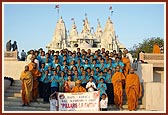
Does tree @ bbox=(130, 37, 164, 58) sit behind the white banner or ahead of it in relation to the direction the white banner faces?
behind

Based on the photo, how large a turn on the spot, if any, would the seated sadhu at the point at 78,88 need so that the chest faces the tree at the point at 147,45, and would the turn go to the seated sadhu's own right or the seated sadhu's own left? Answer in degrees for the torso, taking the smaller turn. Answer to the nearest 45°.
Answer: approximately 180°

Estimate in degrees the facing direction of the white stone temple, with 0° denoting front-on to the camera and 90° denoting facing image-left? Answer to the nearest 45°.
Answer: approximately 0°

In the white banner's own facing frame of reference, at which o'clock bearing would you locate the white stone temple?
The white stone temple is roughly at 6 o'clock from the white banner.

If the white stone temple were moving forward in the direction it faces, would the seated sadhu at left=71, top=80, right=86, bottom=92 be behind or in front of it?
in front

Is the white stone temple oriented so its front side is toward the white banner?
yes

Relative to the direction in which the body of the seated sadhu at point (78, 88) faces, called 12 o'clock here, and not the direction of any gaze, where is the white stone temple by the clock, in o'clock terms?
The white stone temple is roughly at 6 o'clock from the seated sadhu.

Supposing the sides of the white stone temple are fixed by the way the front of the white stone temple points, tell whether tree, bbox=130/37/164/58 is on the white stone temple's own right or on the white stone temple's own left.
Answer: on the white stone temple's own left
